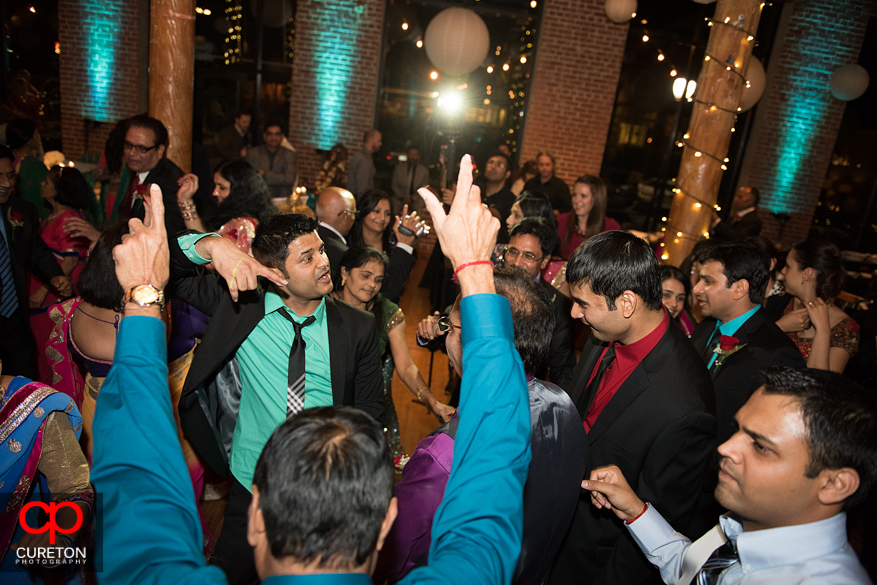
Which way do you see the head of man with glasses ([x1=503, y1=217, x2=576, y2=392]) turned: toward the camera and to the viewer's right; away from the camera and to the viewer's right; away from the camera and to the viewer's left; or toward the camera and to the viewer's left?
toward the camera and to the viewer's left

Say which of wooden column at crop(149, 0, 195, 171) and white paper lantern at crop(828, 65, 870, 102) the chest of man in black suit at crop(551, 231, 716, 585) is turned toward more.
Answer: the wooden column

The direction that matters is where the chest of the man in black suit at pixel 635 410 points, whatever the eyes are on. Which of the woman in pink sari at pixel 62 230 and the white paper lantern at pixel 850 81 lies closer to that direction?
the woman in pink sari

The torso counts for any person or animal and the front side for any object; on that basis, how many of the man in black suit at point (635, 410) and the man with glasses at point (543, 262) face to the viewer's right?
0

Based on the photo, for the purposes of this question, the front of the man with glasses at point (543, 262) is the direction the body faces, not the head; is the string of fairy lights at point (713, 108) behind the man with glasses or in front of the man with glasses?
behind

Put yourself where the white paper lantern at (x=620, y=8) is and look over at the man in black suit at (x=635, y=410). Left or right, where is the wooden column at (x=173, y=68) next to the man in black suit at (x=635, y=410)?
right

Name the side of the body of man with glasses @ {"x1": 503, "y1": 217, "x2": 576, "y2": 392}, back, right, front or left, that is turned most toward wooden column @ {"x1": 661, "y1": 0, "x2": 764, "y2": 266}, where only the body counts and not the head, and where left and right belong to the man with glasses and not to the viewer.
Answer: back

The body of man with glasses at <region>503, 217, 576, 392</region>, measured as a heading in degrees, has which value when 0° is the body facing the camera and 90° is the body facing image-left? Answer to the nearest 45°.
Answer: approximately 45°

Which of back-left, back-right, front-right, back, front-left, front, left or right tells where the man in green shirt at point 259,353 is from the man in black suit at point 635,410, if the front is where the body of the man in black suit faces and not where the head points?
front-right

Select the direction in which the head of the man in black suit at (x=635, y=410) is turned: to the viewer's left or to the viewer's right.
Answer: to the viewer's left

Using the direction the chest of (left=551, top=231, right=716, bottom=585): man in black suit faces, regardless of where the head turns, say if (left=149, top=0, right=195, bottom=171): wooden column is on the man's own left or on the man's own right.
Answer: on the man's own right

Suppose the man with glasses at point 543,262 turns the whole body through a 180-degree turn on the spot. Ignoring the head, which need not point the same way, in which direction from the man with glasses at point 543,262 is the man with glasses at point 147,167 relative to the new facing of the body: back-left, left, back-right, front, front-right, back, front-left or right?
back-left
